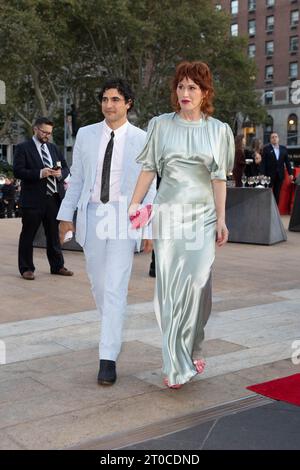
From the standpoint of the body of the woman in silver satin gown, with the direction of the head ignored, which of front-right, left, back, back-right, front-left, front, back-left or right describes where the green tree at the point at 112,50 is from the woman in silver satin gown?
back

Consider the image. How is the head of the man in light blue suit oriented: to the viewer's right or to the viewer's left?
to the viewer's left

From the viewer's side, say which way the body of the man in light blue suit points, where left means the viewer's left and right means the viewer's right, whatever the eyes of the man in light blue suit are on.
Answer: facing the viewer

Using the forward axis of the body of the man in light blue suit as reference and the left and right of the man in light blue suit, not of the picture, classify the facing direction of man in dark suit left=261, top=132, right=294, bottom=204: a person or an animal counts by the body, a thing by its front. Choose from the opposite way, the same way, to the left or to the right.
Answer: the same way

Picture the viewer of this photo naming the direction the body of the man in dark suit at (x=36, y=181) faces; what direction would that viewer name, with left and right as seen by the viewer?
facing the viewer and to the right of the viewer

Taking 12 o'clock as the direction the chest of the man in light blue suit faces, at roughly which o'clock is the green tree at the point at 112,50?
The green tree is roughly at 6 o'clock from the man in light blue suit.

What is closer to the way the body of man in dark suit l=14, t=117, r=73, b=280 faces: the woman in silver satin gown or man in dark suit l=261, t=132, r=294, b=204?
the woman in silver satin gown

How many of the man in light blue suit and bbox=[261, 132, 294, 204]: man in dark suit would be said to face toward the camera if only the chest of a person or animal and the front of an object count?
2

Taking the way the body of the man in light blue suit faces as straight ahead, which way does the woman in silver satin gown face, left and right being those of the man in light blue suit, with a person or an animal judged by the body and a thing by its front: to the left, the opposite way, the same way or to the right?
the same way

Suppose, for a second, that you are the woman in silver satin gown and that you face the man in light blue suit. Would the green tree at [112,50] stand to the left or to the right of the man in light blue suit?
right

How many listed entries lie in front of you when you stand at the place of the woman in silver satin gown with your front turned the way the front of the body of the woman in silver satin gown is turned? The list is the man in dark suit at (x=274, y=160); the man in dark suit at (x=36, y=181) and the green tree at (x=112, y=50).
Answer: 0

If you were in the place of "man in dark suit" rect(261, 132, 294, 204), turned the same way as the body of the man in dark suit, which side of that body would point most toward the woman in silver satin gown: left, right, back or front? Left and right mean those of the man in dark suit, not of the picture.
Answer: front

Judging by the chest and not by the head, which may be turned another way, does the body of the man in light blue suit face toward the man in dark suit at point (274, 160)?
no

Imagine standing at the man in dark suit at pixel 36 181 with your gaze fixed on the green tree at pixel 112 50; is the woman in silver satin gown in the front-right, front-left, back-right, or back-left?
back-right

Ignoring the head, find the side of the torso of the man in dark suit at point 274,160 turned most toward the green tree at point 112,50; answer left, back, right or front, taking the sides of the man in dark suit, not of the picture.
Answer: back

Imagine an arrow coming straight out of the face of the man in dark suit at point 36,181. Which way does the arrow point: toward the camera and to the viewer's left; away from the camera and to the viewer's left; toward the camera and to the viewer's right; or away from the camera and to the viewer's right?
toward the camera and to the viewer's right

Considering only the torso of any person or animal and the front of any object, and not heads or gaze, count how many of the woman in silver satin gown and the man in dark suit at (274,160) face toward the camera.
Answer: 2
